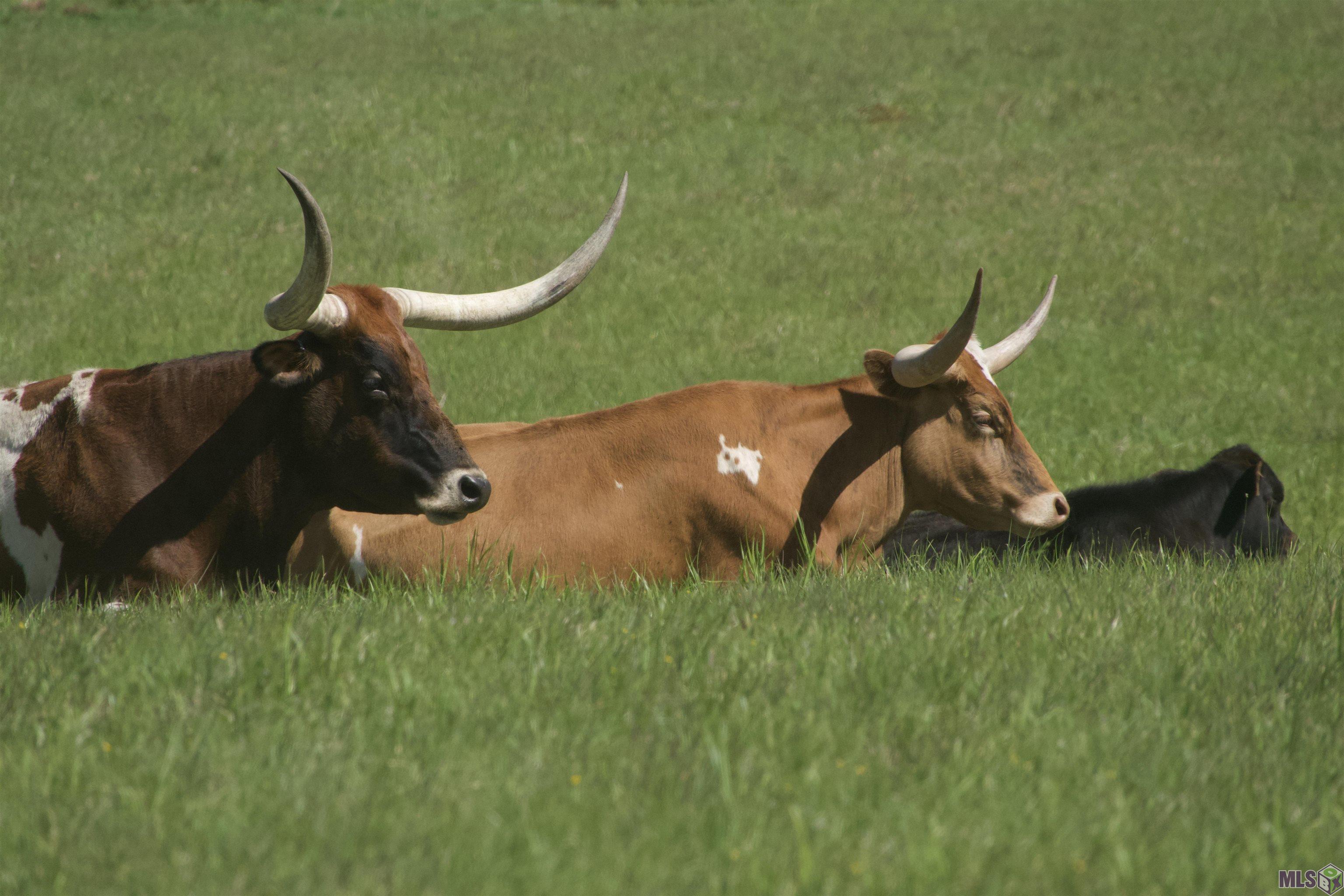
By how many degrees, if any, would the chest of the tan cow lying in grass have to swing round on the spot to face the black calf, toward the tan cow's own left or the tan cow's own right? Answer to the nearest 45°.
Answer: approximately 45° to the tan cow's own left

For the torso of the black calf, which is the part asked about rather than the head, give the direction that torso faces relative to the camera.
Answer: to the viewer's right

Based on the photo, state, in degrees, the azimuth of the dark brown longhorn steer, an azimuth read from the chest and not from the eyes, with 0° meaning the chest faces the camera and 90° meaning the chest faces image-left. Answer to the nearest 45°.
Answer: approximately 270°

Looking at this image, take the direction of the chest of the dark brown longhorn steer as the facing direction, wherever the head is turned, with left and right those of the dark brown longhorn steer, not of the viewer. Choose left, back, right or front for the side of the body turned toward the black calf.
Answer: front

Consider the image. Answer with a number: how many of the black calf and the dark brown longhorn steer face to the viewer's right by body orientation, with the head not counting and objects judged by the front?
2

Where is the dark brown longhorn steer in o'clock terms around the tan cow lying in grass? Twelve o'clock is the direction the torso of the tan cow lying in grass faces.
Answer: The dark brown longhorn steer is roughly at 5 o'clock from the tan cow lying in grass.

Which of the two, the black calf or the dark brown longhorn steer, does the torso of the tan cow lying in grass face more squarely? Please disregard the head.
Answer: the black calf

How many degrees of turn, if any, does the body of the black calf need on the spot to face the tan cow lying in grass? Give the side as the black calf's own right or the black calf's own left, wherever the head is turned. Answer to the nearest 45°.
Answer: approximately 135° to the black calf's own right

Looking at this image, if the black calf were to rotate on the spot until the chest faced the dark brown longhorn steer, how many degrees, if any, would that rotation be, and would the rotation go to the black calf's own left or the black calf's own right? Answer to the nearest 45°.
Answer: approximately 135° to the black calf's own right

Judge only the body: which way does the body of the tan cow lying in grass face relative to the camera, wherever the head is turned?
to the viewer's right
